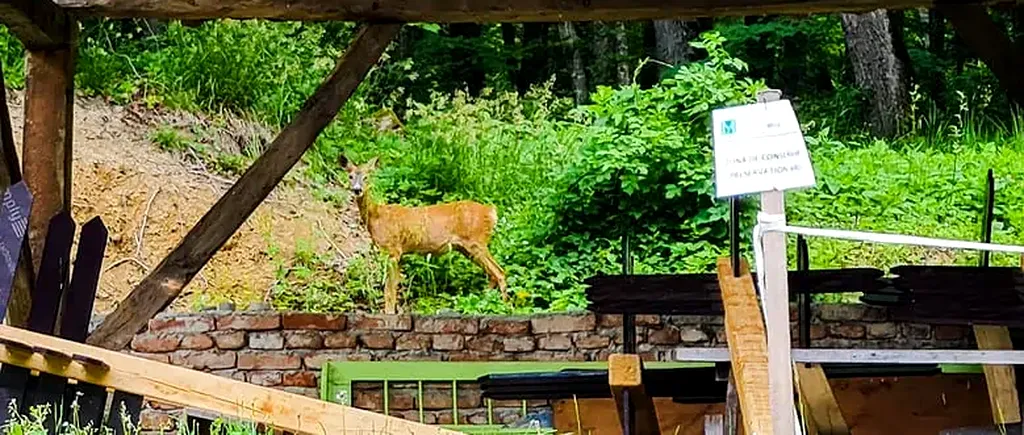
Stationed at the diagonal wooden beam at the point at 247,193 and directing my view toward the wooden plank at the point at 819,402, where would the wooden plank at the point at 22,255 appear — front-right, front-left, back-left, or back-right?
back-right

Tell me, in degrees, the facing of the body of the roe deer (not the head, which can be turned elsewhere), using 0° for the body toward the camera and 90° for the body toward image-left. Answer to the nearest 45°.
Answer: approximately 90°

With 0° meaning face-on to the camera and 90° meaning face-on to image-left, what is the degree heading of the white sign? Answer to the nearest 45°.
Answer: approximately 0°

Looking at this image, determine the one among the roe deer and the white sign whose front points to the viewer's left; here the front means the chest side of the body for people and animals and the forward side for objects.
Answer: the roe deer

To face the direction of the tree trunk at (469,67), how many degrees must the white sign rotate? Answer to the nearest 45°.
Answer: approximately 180°

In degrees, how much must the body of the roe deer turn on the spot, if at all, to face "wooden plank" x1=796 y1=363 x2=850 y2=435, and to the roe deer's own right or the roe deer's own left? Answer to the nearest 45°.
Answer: approximately 135° to the roe deer's own left

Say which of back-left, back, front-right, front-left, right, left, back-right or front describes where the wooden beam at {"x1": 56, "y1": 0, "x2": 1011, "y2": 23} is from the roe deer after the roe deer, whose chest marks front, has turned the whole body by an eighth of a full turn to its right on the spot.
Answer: back-left

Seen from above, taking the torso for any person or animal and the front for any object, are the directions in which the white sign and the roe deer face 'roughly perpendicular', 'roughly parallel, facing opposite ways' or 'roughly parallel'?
roughly perpendicular

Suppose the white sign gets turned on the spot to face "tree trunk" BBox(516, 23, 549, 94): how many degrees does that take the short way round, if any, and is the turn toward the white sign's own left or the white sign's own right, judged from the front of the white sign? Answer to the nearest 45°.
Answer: approximately 180°

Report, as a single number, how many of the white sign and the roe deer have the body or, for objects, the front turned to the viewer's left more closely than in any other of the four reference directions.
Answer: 1
